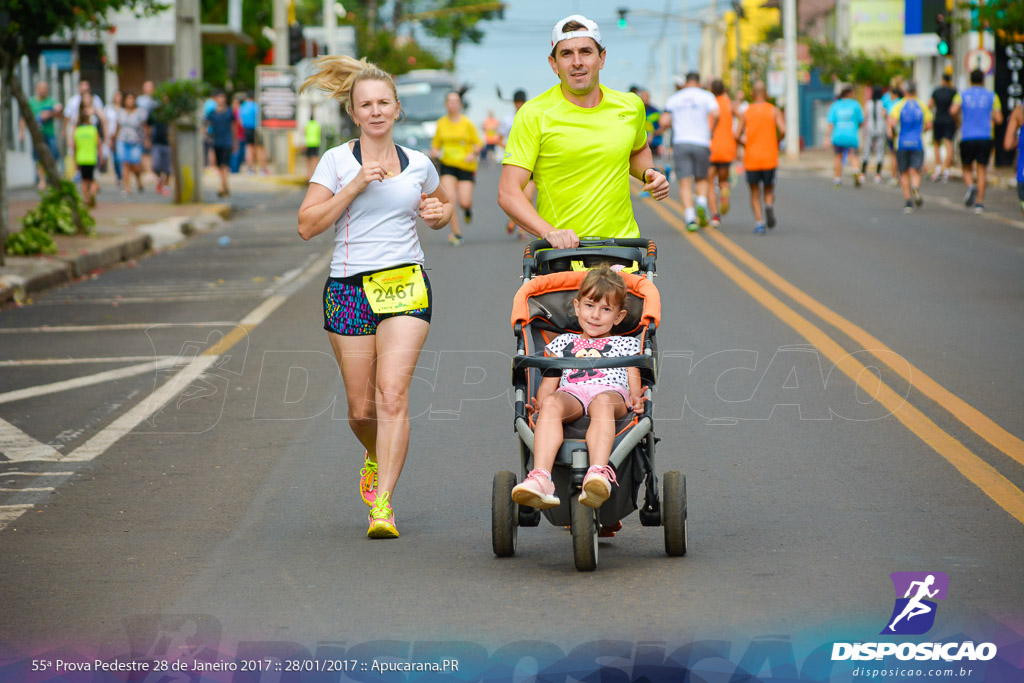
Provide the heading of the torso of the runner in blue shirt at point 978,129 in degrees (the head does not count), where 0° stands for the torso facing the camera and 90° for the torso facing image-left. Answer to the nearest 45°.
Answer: approximately 180°

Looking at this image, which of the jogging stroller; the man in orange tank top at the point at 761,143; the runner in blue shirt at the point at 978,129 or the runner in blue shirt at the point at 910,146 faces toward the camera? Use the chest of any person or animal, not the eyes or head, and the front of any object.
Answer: the jogging stroller

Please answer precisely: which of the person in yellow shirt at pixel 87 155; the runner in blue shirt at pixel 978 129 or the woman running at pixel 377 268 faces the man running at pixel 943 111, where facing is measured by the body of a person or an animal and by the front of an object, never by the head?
the runner in blue shirt

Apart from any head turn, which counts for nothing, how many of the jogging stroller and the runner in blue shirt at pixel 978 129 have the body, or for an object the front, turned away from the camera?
1

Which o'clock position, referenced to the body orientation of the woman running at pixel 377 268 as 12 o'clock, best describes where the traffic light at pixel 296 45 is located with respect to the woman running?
The traffic light is roughly at 6 o'clock from the woman running.

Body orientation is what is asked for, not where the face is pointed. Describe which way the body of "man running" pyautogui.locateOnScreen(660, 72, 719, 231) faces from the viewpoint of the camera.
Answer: away from the camera

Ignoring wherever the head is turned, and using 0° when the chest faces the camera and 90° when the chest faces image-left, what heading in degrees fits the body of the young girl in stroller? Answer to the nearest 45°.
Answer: approximately 0°

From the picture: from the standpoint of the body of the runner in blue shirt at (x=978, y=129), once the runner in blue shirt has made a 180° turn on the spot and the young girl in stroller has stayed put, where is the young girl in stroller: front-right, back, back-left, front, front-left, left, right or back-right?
front

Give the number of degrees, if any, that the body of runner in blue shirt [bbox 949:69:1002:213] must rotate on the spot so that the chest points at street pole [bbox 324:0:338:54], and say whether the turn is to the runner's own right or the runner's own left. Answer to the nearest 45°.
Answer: approximately 45° to the runner's own left
